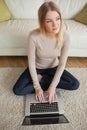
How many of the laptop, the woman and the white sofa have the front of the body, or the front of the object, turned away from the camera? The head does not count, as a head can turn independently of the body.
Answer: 1

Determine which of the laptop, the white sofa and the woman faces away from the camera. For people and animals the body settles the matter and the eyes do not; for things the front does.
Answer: the laptop

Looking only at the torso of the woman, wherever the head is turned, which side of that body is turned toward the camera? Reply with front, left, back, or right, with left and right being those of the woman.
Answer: front

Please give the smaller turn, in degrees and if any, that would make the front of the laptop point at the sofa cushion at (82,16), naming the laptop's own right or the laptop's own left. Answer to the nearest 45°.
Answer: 0° — it already faces it

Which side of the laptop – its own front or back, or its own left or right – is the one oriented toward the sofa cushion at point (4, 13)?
front

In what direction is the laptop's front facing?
away from the camera

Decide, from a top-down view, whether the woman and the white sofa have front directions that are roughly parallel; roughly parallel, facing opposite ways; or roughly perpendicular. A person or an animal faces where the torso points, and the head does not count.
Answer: roughly parallel

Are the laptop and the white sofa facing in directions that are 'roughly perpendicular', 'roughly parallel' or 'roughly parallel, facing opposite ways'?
roughly parallel, facing opposite ways

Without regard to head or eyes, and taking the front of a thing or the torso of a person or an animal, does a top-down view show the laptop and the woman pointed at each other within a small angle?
yes

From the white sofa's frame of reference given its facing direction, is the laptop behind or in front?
in front
